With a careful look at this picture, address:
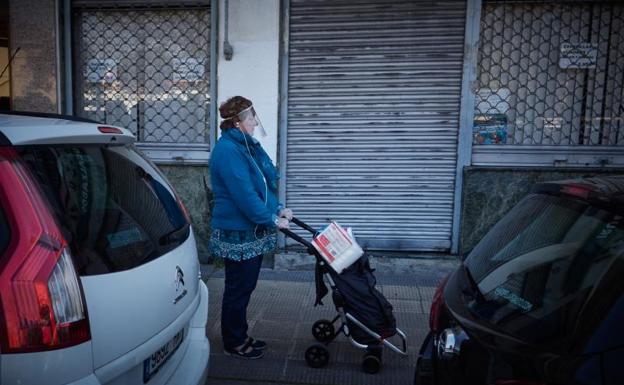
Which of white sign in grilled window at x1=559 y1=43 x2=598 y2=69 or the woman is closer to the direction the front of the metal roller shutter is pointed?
the woman

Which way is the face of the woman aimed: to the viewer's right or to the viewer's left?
to the viewer's right

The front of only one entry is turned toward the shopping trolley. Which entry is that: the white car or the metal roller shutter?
the metal roller shutter

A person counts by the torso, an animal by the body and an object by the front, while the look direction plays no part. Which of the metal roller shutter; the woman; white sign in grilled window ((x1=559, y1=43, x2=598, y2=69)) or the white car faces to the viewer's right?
the woman

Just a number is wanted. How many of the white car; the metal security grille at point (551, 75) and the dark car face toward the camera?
1

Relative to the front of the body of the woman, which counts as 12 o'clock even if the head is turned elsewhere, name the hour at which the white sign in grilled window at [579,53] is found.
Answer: The white sign in grilled window is roughly at 11 o'clock from the woman.

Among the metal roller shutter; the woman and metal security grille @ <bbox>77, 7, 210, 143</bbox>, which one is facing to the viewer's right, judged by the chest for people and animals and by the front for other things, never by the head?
the woman

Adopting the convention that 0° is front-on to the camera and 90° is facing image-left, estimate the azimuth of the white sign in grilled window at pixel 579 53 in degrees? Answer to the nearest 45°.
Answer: approximately 0°

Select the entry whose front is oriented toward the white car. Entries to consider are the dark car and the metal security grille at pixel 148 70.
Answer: the metal security grille

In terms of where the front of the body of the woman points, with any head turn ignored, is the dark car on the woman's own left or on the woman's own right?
on the woman's own right

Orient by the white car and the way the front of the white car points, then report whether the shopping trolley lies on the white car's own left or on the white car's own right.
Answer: on the white car's own right

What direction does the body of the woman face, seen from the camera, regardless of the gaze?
to the viewer's right

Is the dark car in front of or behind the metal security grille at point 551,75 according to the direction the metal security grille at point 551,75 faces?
in front

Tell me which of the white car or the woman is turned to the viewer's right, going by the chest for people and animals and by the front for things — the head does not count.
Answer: the woman
